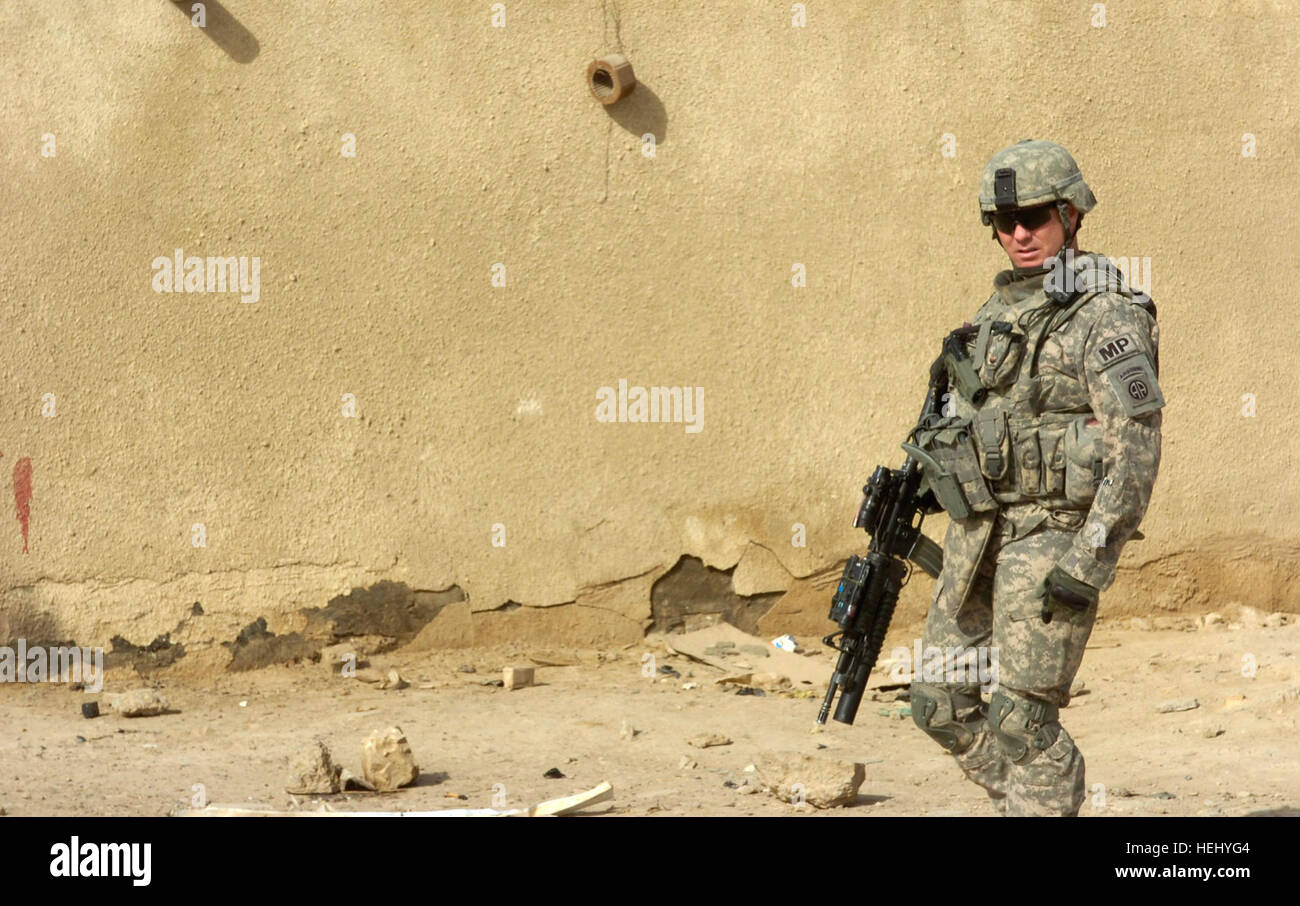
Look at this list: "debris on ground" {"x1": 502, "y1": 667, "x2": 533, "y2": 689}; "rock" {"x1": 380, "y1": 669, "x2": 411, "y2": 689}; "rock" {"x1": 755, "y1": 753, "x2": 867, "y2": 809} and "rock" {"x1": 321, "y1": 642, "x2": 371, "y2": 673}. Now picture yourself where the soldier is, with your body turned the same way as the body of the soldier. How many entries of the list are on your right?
4

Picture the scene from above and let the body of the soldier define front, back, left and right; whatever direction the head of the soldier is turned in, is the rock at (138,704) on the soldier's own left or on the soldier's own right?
on the soldier's own right

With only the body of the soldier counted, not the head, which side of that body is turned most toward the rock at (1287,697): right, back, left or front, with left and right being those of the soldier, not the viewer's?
back

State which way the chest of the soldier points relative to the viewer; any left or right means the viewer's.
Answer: facing the viewer and to the left of the viewer

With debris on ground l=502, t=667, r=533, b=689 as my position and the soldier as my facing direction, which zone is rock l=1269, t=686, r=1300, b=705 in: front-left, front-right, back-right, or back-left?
front-left

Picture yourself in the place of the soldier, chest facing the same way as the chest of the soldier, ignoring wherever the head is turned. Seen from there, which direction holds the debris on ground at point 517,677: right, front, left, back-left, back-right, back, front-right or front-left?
right

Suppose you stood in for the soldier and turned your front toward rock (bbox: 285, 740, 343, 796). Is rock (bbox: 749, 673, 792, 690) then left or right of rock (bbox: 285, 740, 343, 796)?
right

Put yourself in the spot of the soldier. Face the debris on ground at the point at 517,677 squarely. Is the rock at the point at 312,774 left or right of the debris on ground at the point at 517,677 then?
left

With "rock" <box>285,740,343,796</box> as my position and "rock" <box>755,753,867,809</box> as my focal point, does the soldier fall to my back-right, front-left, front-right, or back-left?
front-right

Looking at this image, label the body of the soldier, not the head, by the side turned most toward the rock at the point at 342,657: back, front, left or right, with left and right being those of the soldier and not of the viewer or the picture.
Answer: right

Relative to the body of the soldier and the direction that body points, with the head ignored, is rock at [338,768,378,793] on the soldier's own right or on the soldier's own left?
on the soldier's own right

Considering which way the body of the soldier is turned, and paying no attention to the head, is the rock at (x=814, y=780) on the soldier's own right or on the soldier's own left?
on the soldier's own right

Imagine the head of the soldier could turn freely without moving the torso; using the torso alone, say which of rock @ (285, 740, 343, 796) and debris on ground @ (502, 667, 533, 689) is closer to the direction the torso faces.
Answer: the rock

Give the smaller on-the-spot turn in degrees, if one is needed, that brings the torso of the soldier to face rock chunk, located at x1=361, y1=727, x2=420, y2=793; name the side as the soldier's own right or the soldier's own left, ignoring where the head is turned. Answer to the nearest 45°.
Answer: approximately 45° to the soldier's own right

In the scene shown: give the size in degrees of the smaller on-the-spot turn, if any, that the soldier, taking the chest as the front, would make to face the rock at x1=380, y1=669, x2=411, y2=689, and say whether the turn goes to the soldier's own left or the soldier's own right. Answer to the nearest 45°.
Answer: approximately 90° to the soldier's own right
